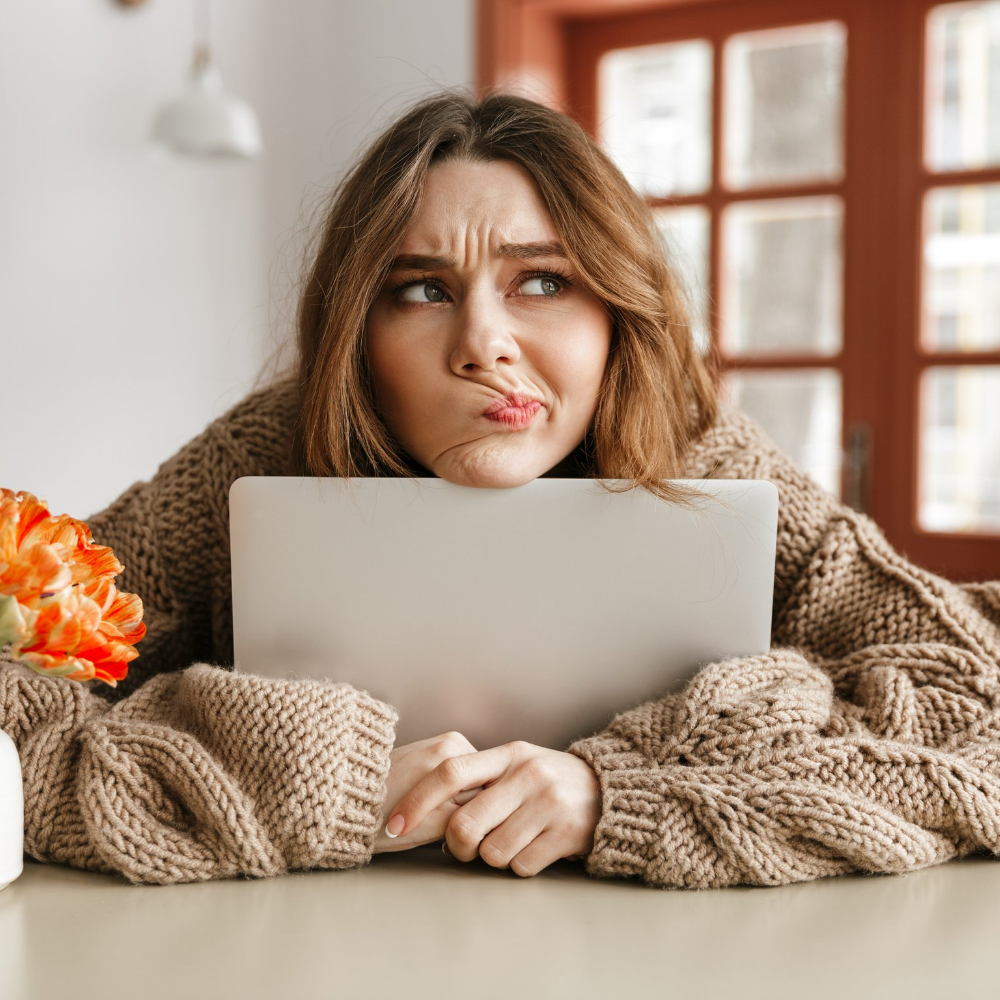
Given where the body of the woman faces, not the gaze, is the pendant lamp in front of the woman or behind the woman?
behind

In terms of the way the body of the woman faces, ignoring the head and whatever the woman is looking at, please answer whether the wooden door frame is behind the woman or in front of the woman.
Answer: behind

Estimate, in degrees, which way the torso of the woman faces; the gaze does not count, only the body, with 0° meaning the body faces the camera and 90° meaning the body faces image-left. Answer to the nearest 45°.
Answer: approximately 0°
